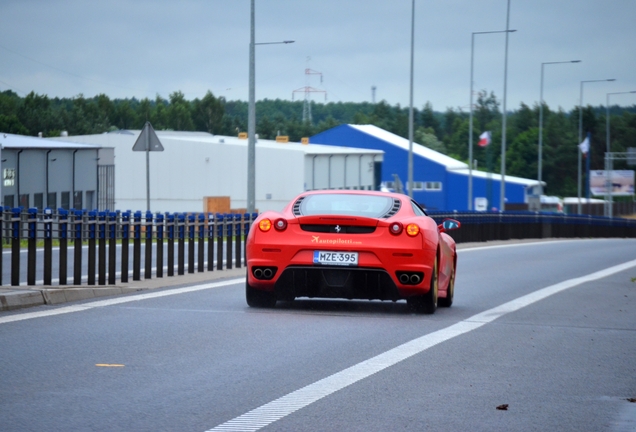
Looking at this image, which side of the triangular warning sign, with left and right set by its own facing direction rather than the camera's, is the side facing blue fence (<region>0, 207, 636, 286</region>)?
back

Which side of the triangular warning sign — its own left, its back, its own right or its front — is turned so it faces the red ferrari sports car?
back

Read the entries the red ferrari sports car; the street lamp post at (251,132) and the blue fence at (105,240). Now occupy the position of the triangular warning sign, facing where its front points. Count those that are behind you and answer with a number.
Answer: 2

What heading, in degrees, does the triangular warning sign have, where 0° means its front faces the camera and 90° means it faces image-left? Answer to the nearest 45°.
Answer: approximately 180°

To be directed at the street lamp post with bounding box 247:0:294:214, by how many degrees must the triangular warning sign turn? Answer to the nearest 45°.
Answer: approximately 45° to its right

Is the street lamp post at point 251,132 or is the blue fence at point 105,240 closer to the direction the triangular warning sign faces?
the street lamp post

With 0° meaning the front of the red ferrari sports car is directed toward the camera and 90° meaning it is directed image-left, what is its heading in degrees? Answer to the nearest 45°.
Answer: approximately 180°

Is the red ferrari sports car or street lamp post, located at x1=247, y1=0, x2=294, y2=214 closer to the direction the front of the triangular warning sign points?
the street lamp post

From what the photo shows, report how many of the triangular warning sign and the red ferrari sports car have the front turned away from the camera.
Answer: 2
